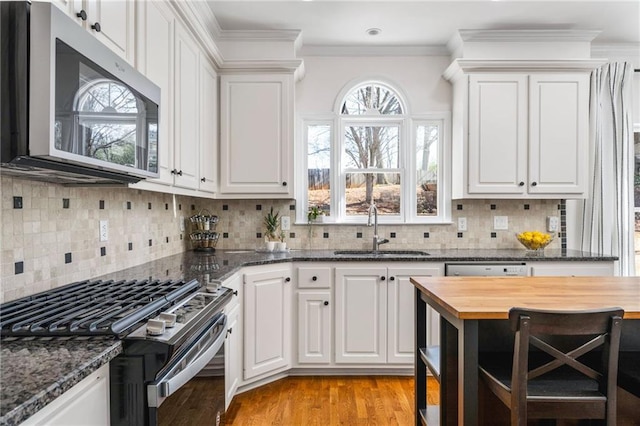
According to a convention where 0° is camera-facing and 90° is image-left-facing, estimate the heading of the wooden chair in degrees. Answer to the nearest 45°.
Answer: approximately 135°

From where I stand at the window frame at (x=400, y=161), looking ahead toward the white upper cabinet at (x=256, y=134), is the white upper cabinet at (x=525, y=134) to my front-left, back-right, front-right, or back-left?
back-left

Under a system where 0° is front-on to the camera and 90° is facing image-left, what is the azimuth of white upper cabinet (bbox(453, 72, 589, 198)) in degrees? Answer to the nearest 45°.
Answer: approximately 0°

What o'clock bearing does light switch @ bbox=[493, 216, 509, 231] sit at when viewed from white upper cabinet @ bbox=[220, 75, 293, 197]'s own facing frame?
The light switch is roughly at 9 o'clock from the white upper cabinet.

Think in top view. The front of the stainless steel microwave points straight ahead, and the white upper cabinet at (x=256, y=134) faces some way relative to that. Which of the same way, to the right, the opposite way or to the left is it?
to the right

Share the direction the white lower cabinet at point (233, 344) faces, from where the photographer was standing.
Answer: facing to the right of the viewer

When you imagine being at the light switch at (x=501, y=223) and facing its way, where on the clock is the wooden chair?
The wooden chair is roughly at 12 o'clock from the light switch.

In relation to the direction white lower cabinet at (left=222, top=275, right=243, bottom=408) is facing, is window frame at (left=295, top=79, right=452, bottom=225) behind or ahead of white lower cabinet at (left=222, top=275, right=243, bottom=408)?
ahead

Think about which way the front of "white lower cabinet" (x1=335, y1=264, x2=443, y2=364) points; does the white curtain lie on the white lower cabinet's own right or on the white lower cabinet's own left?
on the white lower cabinet's own left
